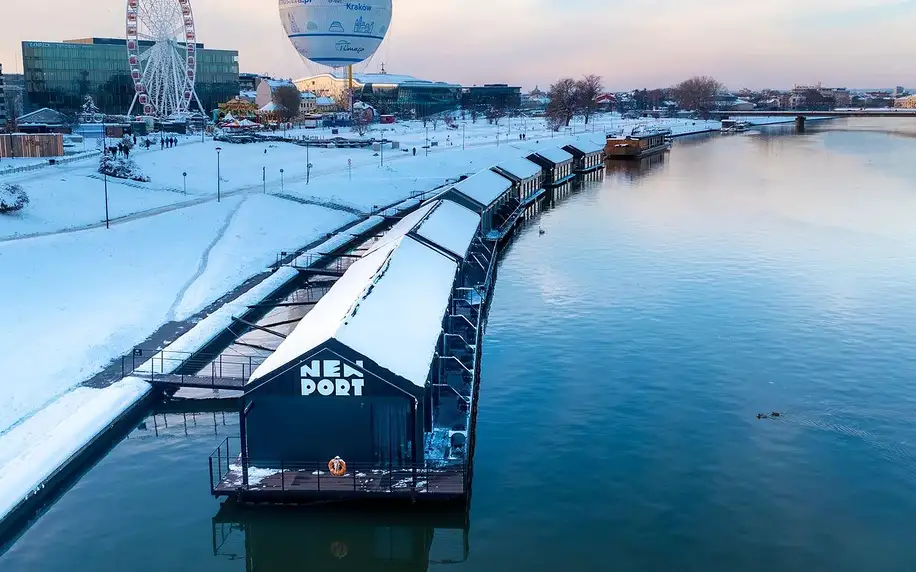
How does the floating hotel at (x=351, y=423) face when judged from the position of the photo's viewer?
facing the viewer
